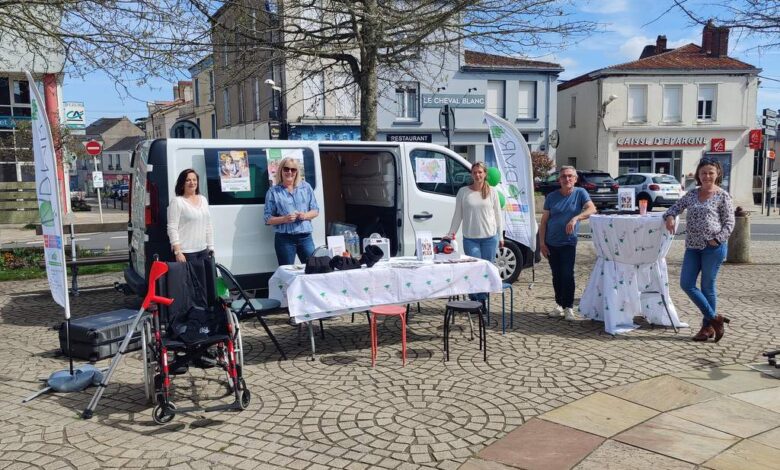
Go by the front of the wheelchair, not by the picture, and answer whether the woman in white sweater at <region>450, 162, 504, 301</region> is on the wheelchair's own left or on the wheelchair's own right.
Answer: on the wheelchair's own left

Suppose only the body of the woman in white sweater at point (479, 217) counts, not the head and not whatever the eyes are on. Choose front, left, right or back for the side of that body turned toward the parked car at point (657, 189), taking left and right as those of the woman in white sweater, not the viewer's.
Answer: back

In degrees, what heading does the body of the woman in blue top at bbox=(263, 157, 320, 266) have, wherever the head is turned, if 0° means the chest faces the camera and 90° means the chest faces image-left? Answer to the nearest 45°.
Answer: approximately 0°

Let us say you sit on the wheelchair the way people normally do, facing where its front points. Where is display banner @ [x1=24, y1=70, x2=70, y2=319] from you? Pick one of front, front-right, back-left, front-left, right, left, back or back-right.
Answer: back-right

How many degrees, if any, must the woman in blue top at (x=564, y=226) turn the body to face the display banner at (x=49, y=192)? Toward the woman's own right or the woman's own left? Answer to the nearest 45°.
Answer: approximately 45° to the woman's own right

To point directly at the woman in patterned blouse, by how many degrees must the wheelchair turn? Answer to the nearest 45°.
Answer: approximately 90° to its left

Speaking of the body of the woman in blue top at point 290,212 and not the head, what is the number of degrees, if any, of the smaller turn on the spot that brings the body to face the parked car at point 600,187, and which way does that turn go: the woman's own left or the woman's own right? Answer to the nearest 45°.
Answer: approximately 135° to the woman's own left

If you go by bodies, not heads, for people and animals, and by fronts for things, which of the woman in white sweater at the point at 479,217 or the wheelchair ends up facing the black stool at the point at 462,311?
the woman in white sweater

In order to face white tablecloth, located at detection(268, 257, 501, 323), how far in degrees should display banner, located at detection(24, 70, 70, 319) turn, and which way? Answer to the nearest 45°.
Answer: approximately 90° to its left

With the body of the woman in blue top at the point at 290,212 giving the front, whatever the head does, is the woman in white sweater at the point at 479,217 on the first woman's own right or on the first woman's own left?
on the first woman's own left
